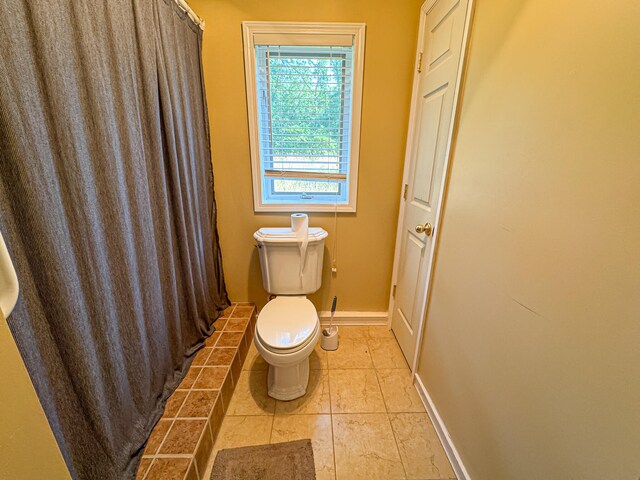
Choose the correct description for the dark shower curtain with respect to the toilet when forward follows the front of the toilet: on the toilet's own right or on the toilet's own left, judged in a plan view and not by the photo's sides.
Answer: on the toilet's own right

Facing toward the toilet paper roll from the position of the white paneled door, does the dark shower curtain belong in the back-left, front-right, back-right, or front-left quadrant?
front-left

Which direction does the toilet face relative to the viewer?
toward the camera
